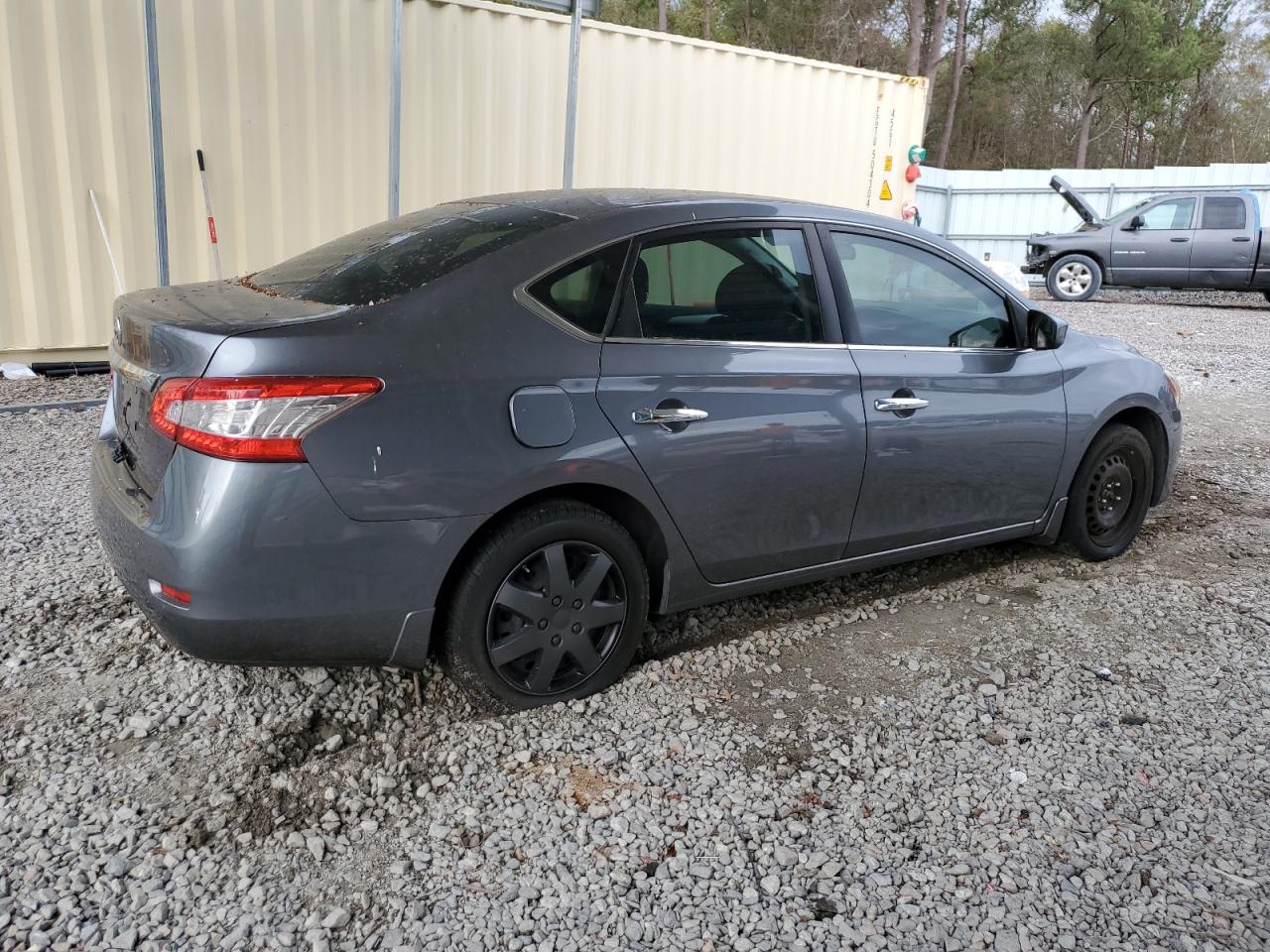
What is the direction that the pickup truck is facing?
to the viewer's left

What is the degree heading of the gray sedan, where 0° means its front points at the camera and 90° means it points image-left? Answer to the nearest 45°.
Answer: approximately 225°

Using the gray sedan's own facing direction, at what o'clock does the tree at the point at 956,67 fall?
The tree is roughly at 11 o'clock from the gray sedan.

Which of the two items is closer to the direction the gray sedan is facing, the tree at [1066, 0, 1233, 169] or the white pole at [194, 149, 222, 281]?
the tree

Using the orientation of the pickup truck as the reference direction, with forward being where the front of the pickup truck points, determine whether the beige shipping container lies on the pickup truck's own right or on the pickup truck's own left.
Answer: on the pickup truck's own left

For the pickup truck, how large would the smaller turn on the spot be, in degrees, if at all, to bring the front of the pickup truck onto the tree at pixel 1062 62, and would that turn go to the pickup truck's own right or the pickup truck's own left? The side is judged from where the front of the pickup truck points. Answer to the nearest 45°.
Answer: approximately 90° to the pickup truck's own right

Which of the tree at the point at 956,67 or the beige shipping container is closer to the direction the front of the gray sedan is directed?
the tree

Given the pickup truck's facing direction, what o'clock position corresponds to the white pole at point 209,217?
The white pole is roughly at 10 o'clock from the pickup truck.

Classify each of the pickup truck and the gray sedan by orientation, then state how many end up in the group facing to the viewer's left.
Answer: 1

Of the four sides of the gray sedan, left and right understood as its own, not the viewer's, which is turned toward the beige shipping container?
left

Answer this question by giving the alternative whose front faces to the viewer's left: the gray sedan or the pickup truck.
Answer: the pickup truck
